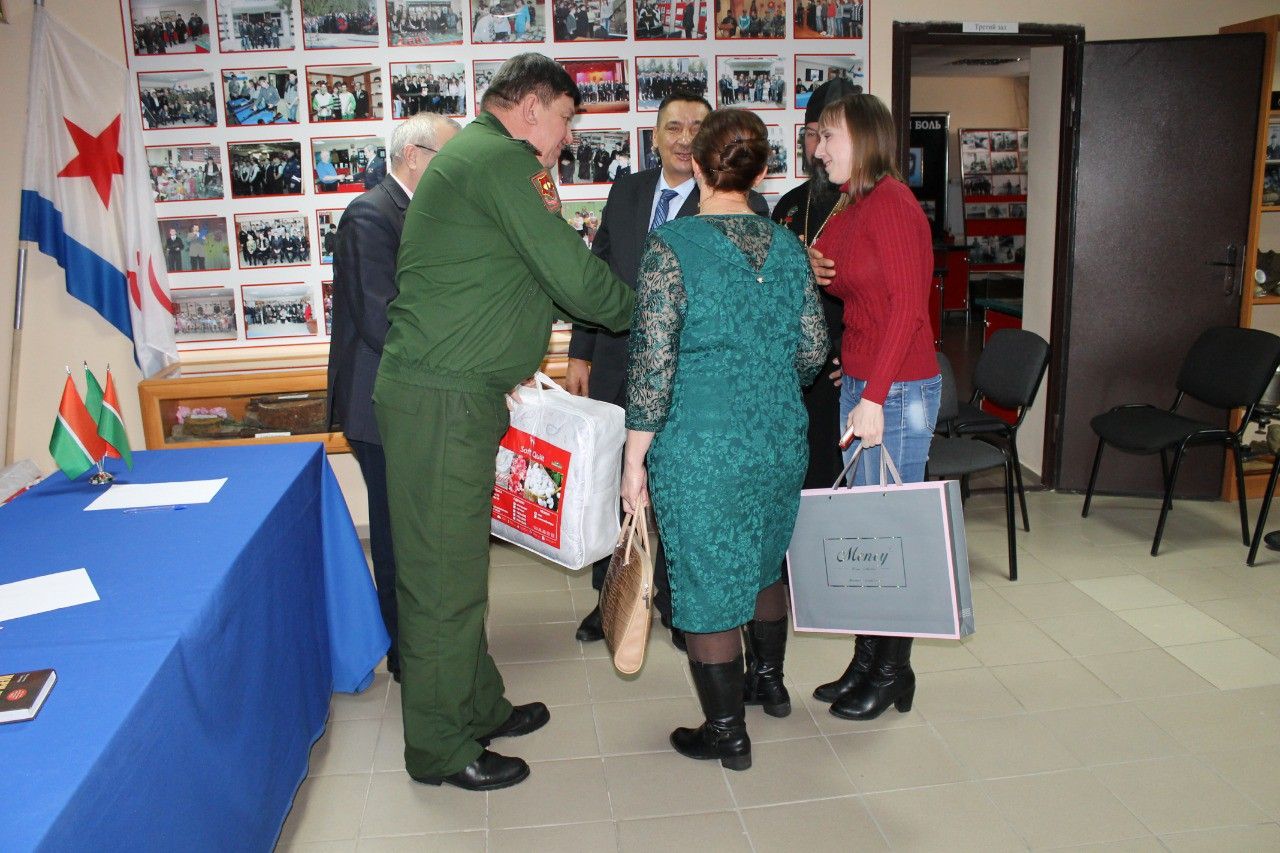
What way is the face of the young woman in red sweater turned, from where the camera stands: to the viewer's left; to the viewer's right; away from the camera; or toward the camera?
to the viewer's left

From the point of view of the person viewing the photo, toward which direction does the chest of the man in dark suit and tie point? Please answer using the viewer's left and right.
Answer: facing the viewer

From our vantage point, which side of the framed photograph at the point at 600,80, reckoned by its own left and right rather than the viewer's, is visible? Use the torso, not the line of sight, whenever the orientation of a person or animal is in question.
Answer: front

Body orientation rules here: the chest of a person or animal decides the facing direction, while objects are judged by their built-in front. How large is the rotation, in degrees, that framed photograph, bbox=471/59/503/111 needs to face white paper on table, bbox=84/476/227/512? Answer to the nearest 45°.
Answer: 0° — it already faces it

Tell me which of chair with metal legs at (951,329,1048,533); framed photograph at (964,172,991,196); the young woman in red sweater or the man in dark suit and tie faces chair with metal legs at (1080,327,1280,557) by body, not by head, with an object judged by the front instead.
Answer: the framed photograph

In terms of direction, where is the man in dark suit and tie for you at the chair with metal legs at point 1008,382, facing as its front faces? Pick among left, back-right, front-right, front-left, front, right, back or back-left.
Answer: front

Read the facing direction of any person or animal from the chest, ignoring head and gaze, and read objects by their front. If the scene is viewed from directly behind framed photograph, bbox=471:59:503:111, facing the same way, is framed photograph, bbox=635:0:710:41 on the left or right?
on its left

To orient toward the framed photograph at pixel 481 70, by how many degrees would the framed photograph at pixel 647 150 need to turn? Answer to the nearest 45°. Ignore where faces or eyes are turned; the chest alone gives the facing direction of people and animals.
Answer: approximately 90° to its right

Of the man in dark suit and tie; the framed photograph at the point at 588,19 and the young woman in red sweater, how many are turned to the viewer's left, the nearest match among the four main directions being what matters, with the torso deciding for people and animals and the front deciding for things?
1

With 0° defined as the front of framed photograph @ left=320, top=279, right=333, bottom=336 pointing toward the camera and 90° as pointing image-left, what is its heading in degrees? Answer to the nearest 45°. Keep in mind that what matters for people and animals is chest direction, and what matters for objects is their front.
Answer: approximately 0°

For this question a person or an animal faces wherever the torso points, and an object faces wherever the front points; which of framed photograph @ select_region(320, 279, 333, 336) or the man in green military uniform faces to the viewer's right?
the man in green military uniform

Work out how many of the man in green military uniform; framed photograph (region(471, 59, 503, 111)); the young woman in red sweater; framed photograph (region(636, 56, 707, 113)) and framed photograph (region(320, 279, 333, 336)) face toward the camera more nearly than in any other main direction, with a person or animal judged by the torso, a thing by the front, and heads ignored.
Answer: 3

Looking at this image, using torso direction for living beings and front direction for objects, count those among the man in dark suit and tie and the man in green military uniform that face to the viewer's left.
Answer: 0

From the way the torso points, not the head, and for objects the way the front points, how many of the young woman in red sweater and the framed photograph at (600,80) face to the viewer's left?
1

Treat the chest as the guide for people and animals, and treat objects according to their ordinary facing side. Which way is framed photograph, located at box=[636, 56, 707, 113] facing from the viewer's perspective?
toward the camera
